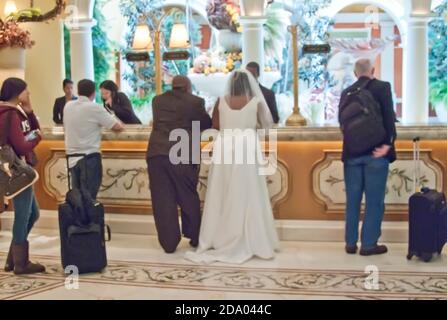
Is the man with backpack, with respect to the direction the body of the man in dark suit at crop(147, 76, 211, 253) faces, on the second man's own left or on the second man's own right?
on the second man's own right

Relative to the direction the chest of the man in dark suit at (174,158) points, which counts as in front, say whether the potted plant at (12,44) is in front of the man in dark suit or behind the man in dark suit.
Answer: in front

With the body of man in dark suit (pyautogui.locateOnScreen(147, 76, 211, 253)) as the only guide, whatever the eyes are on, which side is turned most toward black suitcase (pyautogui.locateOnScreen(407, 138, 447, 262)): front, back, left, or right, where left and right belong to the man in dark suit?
right

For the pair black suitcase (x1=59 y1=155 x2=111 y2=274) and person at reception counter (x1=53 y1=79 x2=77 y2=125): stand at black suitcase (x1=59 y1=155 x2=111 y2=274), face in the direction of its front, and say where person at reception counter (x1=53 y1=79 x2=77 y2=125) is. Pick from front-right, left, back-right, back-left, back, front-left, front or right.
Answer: back

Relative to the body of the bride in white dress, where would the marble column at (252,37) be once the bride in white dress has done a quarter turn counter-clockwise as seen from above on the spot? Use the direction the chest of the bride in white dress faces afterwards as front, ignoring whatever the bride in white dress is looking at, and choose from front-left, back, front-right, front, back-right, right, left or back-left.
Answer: right

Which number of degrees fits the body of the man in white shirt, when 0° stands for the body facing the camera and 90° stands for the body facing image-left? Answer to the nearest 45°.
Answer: approximately 225°

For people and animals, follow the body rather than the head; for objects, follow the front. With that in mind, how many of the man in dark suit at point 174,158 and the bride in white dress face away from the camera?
2

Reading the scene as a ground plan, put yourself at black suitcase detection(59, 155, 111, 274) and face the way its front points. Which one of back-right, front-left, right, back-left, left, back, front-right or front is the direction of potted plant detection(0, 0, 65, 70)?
back

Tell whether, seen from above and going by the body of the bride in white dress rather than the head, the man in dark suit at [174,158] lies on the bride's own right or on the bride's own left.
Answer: on the bride's own left

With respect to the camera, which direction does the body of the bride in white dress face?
away from the camera

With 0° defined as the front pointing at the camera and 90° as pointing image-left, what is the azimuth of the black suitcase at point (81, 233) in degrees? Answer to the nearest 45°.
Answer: approximately 0°

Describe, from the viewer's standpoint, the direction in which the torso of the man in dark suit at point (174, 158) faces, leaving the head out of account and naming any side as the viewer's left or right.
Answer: facing away from the viewer

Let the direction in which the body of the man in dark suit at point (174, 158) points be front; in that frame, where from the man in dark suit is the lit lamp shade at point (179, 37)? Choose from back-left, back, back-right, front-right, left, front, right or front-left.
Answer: front

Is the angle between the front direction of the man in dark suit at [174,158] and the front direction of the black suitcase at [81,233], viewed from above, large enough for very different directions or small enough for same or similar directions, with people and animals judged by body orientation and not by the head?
very different directions

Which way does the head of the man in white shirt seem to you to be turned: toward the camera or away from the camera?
away from the camera

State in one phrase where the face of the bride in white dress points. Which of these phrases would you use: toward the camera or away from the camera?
away from the camera

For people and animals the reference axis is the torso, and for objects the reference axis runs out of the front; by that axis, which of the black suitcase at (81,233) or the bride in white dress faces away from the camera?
the bride in white dress
